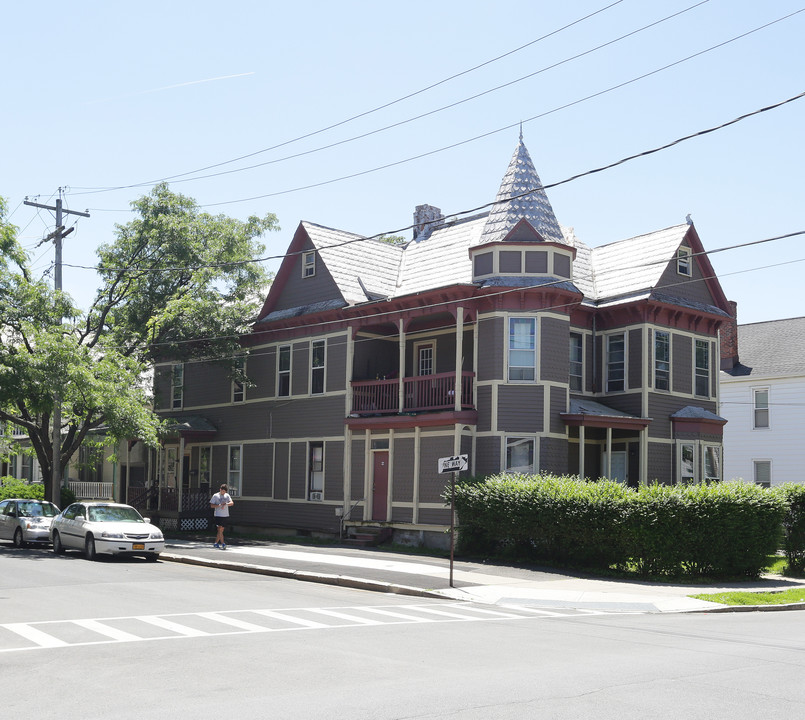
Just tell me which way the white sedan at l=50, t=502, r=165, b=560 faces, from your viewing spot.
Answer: facing the viewer and to the right of the viewer

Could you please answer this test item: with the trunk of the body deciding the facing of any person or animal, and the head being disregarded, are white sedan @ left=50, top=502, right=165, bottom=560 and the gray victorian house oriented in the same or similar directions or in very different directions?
same or similar directions

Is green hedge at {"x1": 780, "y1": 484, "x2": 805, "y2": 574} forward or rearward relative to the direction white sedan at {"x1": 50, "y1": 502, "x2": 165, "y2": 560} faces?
forward

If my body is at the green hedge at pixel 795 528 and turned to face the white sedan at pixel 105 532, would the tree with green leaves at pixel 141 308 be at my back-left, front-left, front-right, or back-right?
front-right

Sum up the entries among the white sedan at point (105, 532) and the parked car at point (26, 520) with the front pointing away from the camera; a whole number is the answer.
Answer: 0

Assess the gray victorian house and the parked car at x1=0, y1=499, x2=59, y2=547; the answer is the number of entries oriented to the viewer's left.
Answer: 0

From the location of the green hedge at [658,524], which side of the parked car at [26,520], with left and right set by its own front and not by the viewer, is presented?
front

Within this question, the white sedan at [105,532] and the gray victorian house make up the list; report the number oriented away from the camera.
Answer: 0

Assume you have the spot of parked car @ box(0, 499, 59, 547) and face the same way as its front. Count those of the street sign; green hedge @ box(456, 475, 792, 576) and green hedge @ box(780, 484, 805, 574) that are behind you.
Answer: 0

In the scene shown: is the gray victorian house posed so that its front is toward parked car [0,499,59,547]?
no

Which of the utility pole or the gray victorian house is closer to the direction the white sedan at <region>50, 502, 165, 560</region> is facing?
the gray victorian house

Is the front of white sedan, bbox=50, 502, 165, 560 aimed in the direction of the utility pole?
no

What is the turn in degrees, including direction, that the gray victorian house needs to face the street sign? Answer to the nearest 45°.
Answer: approximately 45° to its right

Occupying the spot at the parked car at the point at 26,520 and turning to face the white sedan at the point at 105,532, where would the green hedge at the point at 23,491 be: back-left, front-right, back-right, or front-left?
back-left

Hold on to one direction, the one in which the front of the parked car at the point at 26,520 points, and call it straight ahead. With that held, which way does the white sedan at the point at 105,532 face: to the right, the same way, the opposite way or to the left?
the same way

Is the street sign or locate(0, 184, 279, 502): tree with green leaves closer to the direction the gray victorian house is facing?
the street sign

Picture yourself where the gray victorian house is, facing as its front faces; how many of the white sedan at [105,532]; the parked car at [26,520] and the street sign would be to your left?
0

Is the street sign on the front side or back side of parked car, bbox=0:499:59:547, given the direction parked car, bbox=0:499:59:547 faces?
on the front side

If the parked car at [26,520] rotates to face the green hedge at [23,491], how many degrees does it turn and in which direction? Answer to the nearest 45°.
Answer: approximately 135° to its left

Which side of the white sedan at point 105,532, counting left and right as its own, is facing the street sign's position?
front

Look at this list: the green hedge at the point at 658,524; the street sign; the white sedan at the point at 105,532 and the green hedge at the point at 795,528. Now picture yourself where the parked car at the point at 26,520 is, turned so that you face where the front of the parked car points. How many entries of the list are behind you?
0
